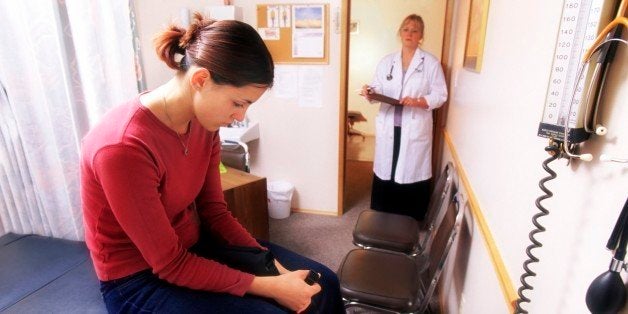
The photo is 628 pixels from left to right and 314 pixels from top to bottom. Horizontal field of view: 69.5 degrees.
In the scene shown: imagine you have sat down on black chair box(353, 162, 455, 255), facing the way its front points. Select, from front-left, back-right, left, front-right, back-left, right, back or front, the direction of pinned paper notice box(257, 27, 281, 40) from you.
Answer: front-right

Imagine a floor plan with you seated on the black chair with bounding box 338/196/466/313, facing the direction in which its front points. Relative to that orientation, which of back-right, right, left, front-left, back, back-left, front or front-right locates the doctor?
right

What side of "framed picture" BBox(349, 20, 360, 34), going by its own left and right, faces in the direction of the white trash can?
front

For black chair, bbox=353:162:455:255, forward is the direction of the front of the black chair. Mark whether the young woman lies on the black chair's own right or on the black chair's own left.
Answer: on the black chair's own left

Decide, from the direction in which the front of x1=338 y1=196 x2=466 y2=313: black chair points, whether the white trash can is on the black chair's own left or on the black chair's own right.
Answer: on the black chair's own right

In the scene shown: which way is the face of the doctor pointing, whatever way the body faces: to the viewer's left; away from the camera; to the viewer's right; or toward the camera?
toward the camera

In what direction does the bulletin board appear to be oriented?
toward the camera

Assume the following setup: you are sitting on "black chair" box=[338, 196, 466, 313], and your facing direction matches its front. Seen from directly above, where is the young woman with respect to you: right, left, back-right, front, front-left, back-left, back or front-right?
front-left

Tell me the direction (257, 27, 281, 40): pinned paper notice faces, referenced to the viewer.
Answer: facing the viewer

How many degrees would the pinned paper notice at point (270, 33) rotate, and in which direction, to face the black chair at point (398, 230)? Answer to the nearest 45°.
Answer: approximately 45° to its left

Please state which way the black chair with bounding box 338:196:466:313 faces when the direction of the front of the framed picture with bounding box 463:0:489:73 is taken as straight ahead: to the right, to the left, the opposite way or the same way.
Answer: the same way

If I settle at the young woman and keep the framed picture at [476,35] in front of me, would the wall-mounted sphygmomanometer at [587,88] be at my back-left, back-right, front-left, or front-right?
front-right

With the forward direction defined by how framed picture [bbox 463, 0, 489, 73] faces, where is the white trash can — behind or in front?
in front

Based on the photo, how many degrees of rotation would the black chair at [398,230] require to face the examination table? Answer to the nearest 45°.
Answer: approximately 45° to its left

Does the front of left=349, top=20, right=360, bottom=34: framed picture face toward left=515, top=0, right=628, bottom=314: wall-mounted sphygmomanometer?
yes

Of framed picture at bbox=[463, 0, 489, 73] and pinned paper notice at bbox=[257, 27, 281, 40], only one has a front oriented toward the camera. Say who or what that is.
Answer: the pinned paper notice

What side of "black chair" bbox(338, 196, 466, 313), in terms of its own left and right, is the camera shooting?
left

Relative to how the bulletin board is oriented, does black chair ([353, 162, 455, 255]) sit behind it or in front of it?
in front

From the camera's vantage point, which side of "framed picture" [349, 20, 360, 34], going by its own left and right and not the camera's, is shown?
front

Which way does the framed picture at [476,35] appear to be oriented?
to the viewer's left

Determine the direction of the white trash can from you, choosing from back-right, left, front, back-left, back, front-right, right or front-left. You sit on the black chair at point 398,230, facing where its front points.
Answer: front-right
